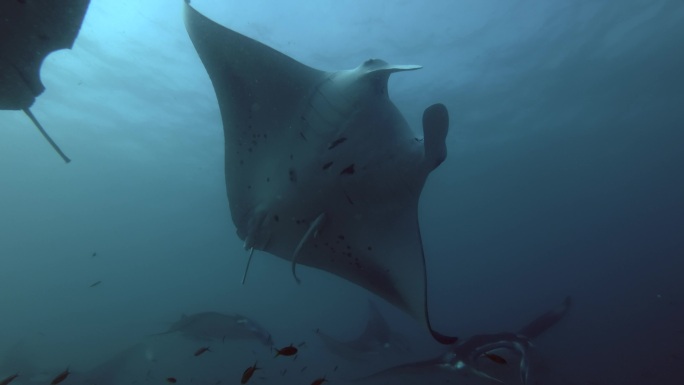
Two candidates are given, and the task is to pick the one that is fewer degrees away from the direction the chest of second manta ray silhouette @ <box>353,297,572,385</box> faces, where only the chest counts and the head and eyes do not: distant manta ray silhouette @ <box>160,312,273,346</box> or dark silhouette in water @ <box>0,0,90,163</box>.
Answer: the dark silhouette in water

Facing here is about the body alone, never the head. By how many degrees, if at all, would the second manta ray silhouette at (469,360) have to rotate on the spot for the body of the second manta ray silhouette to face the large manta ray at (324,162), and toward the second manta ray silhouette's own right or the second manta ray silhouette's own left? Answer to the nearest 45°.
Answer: approximately 45° to the second manta ray silhouette's own right

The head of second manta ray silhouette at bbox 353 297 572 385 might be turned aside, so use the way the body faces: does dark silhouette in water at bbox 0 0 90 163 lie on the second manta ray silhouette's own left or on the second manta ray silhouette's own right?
on the second manta ray silhouette's own right
